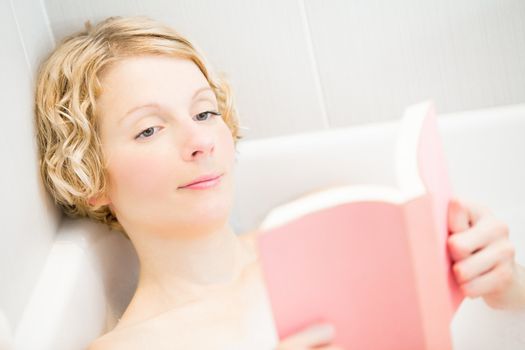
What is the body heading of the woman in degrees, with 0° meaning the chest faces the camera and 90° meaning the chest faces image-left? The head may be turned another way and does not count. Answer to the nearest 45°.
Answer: approximately 315°
